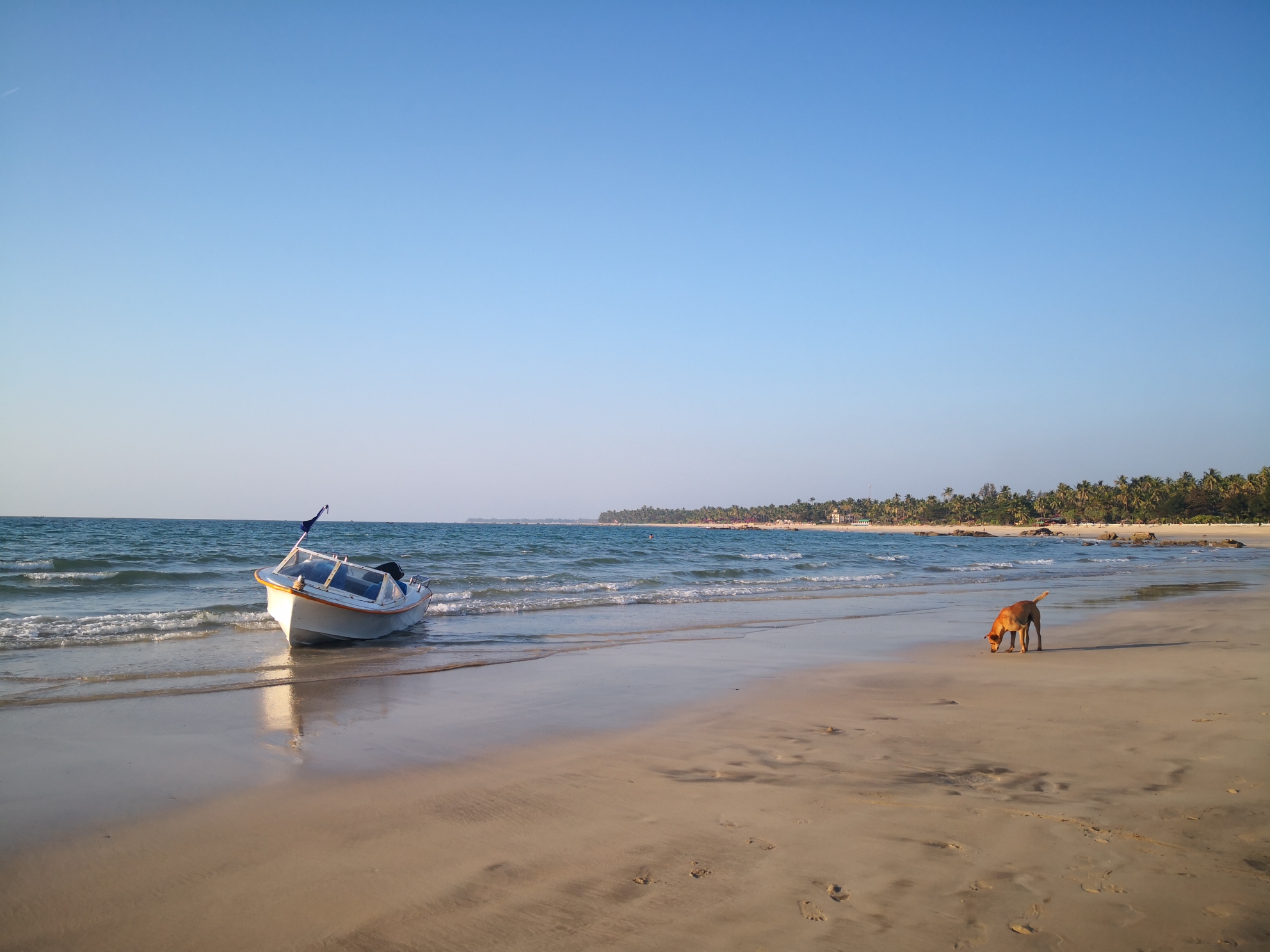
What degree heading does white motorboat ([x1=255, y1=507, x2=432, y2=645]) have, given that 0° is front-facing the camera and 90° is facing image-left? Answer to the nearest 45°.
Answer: approximately 45°

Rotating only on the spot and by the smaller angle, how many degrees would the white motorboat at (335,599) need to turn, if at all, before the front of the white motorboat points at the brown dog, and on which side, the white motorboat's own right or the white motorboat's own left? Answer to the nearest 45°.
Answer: approximately 90° to the white motorboat's own left
